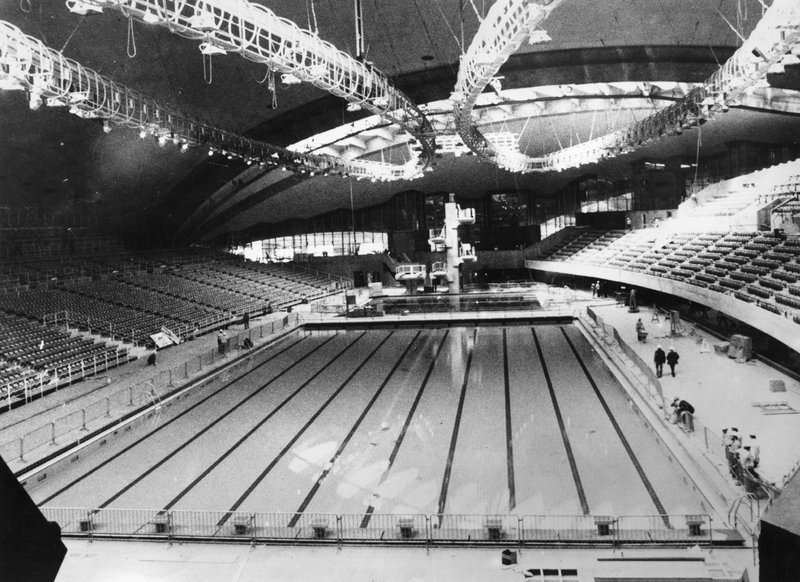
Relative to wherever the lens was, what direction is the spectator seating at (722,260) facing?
facing the viewer and to the left of the viewer

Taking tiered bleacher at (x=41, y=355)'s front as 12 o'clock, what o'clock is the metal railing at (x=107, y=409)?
The metal railing is roughly at 1 o'clock from the tiered bleacher.

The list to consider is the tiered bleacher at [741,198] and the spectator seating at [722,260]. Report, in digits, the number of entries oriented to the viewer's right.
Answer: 0

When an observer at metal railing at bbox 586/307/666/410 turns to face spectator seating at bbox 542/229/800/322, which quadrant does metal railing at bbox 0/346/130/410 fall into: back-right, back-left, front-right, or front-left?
back-left

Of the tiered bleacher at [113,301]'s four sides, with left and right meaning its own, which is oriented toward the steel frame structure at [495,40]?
front

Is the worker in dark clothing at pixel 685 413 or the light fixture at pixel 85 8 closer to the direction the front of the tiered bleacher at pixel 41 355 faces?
the worker in dark clothing

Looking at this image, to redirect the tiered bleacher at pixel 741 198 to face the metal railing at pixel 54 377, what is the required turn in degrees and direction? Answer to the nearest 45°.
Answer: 0° — it already faces it

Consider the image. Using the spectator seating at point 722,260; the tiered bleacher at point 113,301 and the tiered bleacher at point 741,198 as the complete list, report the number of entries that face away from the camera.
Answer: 0

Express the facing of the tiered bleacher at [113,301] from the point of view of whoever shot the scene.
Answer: facing the viewer and to the right of the viewer

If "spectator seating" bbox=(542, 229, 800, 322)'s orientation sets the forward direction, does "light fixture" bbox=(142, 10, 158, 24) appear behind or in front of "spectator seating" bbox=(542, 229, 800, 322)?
in front

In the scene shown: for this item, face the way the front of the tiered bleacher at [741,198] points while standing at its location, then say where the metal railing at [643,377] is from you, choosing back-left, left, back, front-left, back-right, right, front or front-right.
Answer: front-left

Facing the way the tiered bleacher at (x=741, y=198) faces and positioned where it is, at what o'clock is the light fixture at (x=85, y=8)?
The light fixture is roughly at 11 o'clock from the tiered bleacher.

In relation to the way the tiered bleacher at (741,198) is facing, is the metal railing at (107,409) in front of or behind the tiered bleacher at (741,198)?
in front

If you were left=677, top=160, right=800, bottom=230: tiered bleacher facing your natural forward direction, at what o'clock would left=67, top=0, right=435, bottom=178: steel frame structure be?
The steel frame structure is roughly at 11 o'clock from the tiered bleacher.

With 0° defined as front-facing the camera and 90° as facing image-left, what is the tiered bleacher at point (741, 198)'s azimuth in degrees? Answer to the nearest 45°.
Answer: approximately 45°

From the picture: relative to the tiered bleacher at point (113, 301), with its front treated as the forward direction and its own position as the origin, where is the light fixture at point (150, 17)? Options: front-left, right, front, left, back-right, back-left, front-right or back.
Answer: front-right
